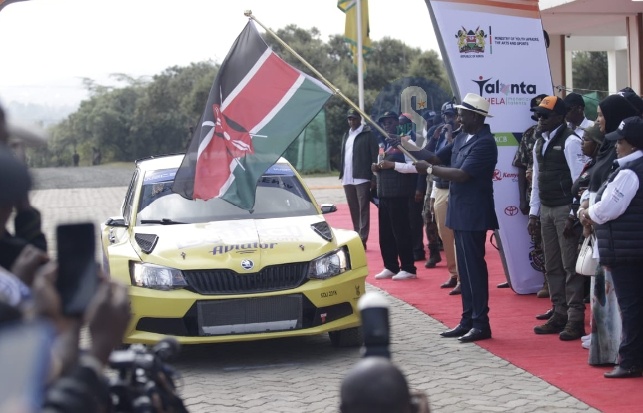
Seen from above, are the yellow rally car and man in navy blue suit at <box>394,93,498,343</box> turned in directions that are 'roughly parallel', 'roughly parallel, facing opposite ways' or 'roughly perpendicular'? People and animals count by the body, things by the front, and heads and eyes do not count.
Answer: roughly perpendicular

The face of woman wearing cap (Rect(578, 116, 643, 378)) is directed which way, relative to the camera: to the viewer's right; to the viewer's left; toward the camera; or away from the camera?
to the viewer's left

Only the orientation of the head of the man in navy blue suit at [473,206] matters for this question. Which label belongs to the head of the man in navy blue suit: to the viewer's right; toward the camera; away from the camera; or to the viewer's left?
to the viewer's left

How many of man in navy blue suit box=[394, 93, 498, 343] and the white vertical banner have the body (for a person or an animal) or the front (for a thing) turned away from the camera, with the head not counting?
0

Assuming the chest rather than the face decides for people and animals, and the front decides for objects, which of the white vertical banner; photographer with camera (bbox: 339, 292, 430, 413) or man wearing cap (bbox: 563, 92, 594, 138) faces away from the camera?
the photographer with camera

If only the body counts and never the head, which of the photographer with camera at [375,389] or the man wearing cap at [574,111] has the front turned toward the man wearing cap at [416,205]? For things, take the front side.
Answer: the photographer with camera

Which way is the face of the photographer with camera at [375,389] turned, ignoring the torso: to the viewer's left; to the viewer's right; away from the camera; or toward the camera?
away from the camera

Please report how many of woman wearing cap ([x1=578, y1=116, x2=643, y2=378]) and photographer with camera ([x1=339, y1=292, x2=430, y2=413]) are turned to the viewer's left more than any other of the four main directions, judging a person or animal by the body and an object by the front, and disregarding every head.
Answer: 1

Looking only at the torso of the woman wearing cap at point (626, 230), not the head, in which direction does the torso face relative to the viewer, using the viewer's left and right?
facing to the left of the viewer

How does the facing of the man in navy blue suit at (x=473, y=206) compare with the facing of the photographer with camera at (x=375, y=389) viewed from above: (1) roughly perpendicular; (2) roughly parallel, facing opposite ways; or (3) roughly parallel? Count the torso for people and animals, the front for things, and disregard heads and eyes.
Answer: roughly perpendicular

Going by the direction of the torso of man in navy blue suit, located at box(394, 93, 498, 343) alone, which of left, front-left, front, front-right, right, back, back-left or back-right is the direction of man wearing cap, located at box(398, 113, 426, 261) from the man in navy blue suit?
right

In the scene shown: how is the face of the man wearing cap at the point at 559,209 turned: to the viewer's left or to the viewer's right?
to the viewer's left
